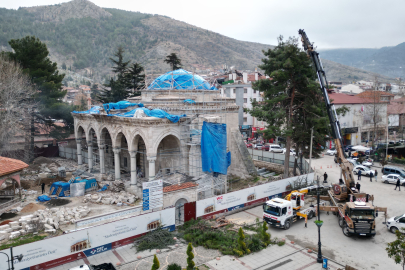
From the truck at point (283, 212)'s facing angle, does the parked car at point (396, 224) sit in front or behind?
behind

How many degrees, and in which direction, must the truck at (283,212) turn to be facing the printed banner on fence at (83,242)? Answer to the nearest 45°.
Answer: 0° — it already faces it

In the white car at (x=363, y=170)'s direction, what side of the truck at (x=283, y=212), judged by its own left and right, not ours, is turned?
back

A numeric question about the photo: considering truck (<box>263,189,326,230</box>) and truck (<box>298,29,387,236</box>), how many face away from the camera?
0

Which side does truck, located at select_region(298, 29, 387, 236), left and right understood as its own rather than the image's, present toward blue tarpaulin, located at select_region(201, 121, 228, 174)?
right

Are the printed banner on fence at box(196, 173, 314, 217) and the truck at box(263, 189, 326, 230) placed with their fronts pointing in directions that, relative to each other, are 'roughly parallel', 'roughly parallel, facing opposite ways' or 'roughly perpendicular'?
roughly perpendicular

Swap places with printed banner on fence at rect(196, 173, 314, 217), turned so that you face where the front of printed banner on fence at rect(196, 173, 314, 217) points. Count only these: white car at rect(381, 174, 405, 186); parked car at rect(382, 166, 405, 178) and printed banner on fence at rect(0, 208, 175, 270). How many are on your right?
1

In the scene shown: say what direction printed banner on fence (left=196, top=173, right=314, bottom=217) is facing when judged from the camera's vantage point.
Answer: facing the viewer and to the right of the viewer

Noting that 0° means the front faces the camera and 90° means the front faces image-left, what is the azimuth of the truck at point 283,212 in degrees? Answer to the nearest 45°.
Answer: approximately 45°

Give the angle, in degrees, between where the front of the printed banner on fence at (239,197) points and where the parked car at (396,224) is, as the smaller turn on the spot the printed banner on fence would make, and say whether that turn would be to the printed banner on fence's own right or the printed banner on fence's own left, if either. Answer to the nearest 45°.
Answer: approximately 45° to the printed banner on fence's own left

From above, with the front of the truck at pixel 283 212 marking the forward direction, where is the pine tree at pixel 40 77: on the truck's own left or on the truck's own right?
on the truck's own right

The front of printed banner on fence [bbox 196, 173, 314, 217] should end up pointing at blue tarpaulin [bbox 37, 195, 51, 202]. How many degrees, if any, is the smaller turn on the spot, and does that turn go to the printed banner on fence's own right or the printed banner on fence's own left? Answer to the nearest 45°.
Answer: approximately 135° to the printed banner on fence's own right

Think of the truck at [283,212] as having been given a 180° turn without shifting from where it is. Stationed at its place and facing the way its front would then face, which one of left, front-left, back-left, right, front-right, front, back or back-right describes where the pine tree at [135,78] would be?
left

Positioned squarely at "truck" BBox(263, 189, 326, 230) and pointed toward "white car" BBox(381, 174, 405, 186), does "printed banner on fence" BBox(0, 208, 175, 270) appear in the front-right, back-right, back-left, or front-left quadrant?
back-left

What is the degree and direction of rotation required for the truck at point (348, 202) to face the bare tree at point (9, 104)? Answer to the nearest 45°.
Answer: approximately 90° to its right

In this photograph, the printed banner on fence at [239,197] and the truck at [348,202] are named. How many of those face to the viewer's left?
0
